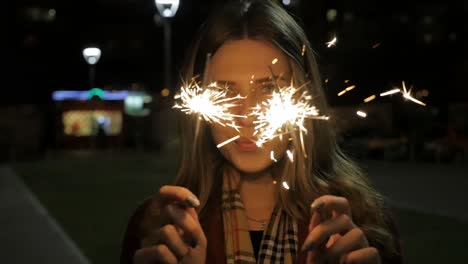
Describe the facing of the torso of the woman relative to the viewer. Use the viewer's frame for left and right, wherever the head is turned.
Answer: facing the viewer
